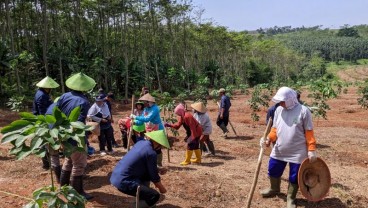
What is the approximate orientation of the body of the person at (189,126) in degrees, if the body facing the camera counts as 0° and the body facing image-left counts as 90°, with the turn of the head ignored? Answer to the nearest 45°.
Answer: approximately 90°

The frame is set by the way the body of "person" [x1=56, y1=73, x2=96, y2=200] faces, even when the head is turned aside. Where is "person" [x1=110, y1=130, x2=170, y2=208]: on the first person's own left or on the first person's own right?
on the first person's own right

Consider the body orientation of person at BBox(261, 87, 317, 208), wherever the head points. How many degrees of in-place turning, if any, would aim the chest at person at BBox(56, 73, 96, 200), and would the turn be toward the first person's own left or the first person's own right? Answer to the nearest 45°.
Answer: approximately 45° to the first person's own right

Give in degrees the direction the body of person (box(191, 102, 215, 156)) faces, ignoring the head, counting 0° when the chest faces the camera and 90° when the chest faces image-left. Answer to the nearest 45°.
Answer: approximately 90°

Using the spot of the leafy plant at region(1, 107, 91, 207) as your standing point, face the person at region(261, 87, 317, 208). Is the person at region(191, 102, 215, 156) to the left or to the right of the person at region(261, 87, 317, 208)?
left

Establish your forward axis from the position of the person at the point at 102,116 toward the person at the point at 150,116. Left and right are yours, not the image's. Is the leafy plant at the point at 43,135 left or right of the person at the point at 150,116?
right

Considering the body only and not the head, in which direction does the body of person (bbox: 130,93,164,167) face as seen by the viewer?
to the viewer's left

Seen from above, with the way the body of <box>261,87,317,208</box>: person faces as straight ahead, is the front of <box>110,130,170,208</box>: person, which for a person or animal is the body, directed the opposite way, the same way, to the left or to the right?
the opposite way
